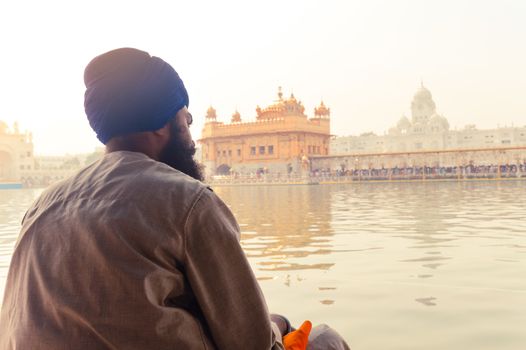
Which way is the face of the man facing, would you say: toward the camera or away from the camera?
away from the camera

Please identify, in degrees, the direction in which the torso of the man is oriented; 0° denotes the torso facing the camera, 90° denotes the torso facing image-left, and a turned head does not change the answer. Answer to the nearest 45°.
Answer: approximately 225°

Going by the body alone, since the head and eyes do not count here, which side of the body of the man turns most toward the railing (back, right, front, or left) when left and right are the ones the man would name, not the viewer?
front

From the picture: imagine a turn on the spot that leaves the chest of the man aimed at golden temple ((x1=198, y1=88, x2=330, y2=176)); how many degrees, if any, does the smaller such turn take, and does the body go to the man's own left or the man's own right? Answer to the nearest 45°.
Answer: approximately 45° to the man's own left
